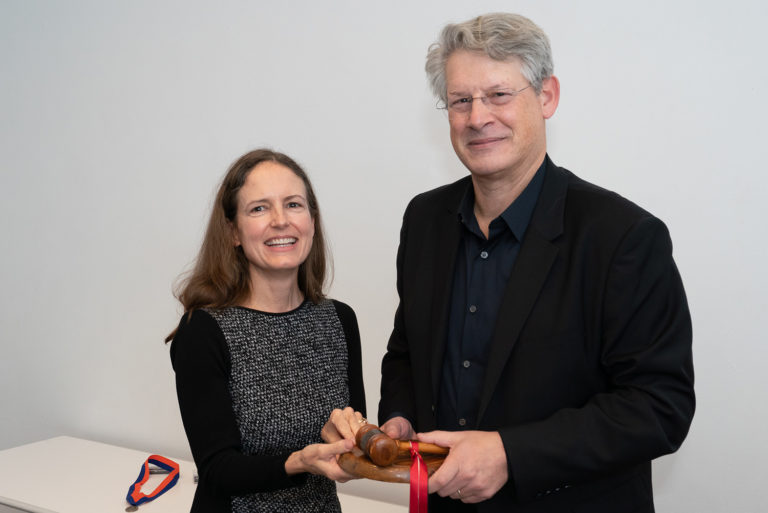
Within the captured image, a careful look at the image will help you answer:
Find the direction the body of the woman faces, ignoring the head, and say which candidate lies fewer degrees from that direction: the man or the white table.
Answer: the man

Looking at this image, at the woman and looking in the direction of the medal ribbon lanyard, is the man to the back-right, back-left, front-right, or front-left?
back-right

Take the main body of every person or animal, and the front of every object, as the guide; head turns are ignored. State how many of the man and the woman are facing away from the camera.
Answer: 0

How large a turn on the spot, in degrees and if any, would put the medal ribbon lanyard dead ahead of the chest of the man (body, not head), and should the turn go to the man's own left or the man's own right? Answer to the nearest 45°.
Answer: approximately 90° to the man's own right

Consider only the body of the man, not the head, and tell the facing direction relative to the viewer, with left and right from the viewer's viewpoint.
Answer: facing the viewer and to the left of the viewer
